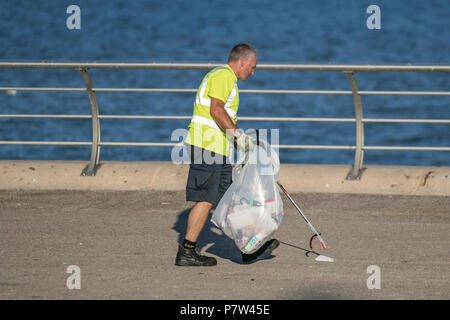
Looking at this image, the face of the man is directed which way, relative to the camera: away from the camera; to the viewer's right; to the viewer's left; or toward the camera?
to the viewer's right

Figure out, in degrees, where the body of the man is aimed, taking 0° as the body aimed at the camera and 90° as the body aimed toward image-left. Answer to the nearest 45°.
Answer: approximately 270°
